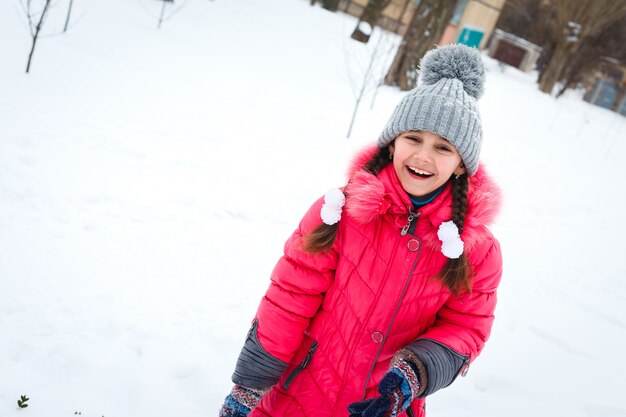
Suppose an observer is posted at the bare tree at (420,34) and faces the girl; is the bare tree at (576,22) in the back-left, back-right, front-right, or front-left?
back-left

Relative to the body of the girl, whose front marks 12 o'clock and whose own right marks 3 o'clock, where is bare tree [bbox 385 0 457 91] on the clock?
The bare tree is roughly at 6 o'clock from the girl.

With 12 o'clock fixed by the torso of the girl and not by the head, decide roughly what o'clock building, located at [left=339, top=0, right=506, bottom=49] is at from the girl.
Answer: The building is roughly at 6 o'clock from the girl.

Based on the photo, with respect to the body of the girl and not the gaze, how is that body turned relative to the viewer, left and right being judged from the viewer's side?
facing the viewer

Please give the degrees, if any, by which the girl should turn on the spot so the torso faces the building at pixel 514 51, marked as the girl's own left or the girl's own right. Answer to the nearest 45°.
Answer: approximately 180°

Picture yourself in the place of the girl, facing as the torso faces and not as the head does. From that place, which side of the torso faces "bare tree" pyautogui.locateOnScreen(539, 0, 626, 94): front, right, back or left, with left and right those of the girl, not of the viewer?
back
